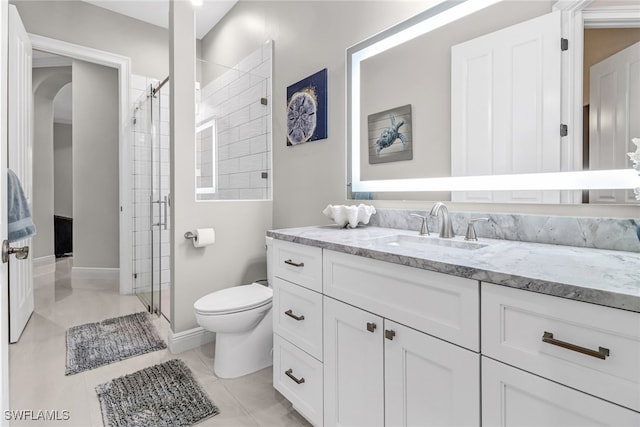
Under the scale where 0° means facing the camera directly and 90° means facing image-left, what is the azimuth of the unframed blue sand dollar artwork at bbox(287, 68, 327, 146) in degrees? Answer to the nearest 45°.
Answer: approximately 45°

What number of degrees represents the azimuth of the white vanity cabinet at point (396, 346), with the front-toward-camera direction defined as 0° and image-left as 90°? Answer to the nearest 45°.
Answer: approximately 45°

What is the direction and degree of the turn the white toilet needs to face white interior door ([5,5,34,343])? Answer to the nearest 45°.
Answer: approximately 90° to its right

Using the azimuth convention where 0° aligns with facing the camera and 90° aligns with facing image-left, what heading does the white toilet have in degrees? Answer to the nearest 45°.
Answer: approximately 45°

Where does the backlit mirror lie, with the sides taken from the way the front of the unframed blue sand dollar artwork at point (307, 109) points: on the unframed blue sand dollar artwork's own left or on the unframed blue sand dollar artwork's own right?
on the unframed blue sand dollar artwork's own left

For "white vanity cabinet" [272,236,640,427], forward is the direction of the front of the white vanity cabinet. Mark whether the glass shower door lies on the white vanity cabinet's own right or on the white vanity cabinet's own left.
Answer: on the white vanity cabinet's own right

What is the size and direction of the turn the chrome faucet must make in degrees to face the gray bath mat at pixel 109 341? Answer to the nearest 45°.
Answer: approximately 45° to its right
